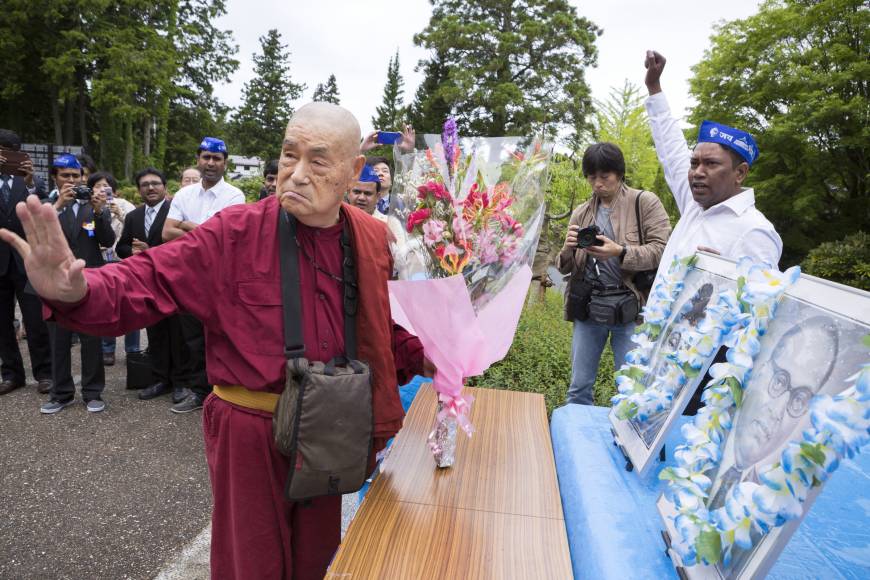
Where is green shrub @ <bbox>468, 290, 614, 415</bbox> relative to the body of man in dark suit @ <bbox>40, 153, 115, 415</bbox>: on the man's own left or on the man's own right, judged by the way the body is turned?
on the man's own left

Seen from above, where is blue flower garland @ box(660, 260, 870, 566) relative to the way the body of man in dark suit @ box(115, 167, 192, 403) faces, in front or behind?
in front

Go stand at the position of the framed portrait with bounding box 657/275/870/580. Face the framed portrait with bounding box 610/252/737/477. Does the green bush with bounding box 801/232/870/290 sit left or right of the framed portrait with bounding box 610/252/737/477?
right

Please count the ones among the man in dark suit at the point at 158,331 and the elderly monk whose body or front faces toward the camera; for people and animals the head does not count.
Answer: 2

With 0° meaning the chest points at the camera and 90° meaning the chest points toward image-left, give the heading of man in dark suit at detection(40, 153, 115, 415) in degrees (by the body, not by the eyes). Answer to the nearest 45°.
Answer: approximately 0°

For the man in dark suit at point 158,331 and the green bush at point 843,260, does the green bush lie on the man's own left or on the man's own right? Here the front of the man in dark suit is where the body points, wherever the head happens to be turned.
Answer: on the man's own left

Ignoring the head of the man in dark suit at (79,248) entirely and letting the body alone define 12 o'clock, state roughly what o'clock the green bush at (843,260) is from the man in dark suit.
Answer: The green bush is roughly at 9 o'clock from the man in dark suit.

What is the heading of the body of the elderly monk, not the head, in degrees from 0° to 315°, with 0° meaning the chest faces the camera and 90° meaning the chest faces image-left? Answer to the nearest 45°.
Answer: approximately 0°
